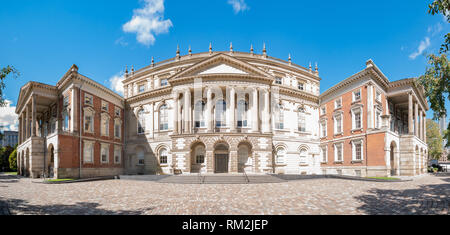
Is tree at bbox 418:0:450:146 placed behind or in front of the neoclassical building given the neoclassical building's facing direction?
in front

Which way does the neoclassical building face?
toward the camera
